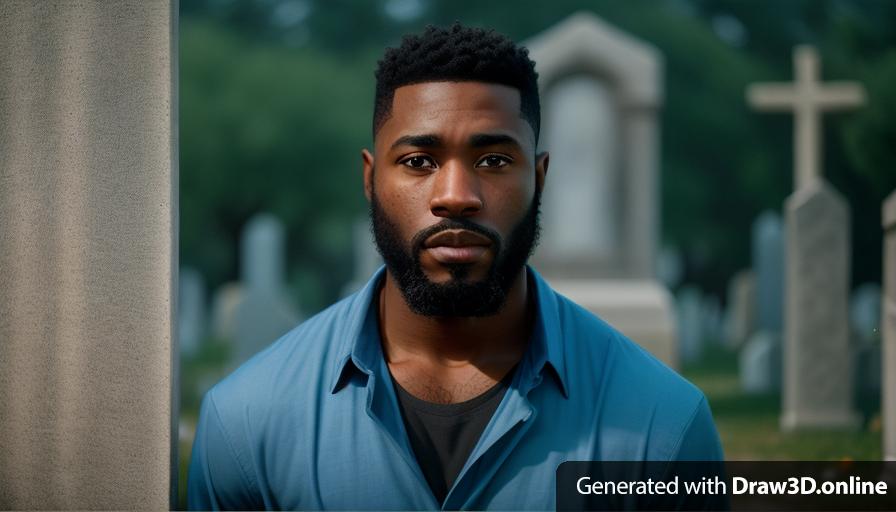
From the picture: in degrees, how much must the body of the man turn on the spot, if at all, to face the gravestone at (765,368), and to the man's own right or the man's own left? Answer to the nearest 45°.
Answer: approximately 180°

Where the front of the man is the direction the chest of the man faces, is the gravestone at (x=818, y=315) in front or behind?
behind

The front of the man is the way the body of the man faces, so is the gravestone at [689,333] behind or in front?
behind

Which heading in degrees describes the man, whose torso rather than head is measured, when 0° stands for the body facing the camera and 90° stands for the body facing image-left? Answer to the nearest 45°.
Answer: approximately 0°

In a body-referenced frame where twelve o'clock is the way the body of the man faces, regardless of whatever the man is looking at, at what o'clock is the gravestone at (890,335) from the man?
The gravestone is roughly at 7 o'clock from the man.

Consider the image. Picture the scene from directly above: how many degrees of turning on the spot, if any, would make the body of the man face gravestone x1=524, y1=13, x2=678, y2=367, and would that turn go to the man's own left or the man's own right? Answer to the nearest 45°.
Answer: approximately 180°

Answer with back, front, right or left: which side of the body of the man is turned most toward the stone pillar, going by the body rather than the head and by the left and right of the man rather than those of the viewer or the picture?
right

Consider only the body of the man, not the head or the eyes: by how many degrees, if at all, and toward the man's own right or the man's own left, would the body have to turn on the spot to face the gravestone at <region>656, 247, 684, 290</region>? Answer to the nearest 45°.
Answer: approximately 180°

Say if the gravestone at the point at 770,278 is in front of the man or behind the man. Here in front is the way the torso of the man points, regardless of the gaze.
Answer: behind

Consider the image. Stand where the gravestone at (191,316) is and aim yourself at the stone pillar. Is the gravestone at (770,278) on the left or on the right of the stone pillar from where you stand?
left

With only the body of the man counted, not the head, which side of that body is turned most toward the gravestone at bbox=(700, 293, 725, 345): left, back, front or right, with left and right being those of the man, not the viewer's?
back
